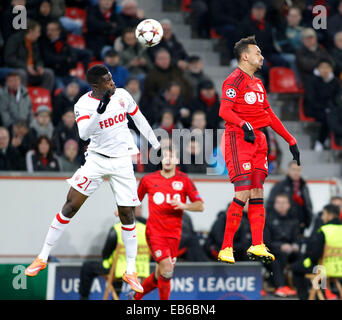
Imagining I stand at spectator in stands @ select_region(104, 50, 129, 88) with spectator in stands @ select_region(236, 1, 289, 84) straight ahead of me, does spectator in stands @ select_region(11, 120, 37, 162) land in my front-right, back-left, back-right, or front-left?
back-right

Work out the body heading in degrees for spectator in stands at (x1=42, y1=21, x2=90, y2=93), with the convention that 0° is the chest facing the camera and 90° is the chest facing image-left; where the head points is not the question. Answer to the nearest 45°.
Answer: approximately 315°

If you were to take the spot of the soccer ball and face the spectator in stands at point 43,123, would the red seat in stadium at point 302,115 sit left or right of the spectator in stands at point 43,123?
right

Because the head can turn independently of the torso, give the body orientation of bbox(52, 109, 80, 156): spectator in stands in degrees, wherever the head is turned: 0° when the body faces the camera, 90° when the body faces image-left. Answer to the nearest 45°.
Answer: approximately 0°

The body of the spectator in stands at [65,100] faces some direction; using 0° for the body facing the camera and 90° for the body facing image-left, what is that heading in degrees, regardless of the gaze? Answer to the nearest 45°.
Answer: approximately 0°
